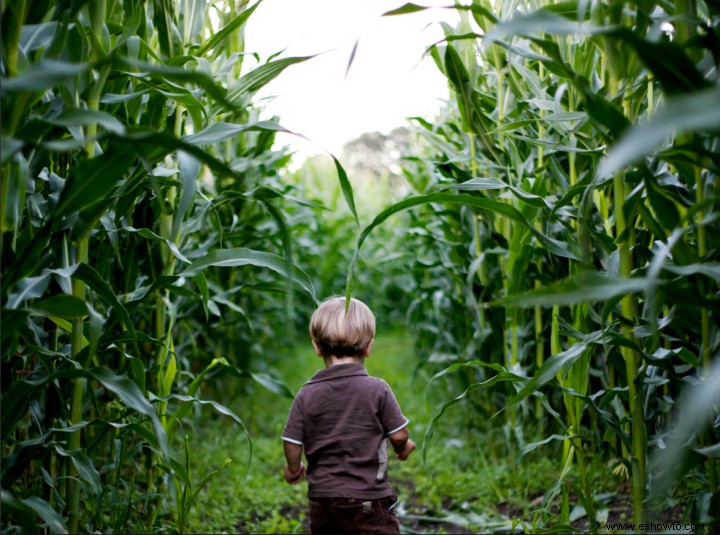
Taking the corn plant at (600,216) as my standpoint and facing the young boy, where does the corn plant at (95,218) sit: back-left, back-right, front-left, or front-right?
front-right

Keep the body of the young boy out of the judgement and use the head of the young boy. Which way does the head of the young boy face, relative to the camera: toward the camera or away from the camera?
away from the camera

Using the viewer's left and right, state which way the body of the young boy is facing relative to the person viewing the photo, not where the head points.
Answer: facing away from the viewer
